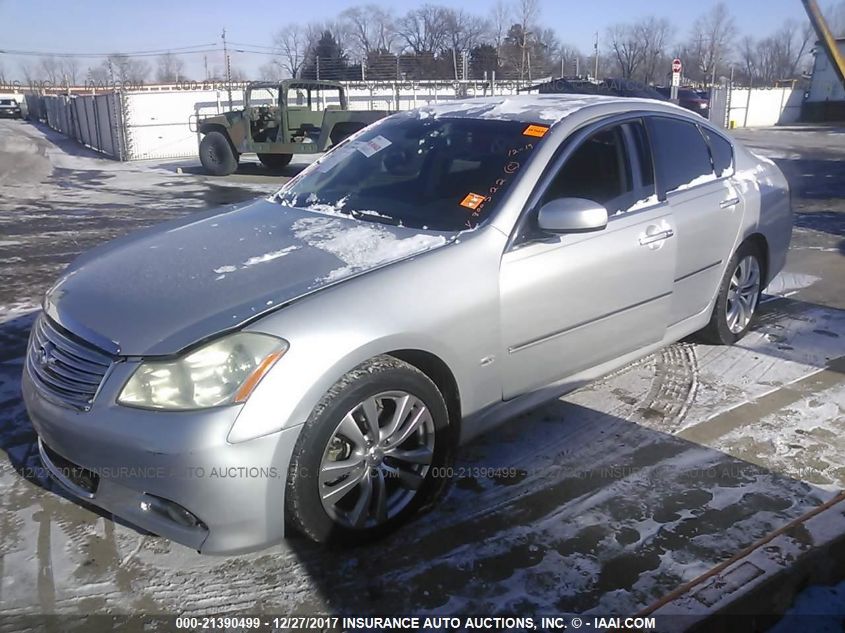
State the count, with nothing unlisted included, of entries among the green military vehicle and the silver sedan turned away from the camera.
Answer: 0

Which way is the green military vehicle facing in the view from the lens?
facing to the left of the viewer

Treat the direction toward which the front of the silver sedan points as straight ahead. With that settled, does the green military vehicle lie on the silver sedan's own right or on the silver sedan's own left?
on the silver sedan's own right

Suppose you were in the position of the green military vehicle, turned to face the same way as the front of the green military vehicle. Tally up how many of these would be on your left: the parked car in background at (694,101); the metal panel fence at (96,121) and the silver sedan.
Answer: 1

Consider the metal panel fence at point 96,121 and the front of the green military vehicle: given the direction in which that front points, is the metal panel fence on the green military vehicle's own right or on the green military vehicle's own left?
on the green military vehicle's own right

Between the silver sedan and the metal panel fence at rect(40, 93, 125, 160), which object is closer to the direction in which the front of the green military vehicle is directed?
the metal panel fence

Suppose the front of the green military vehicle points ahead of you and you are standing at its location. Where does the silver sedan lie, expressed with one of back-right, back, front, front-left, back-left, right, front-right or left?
left

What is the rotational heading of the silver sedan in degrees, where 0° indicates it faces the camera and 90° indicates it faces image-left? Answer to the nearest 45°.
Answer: approximately 45°

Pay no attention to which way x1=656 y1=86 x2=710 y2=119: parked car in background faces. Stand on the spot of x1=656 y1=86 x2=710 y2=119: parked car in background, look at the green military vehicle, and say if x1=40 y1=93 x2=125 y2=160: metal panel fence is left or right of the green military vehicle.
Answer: right

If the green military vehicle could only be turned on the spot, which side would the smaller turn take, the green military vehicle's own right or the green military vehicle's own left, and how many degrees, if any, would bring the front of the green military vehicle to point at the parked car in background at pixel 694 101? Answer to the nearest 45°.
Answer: approximately 135° to the green military vehicle's own right
